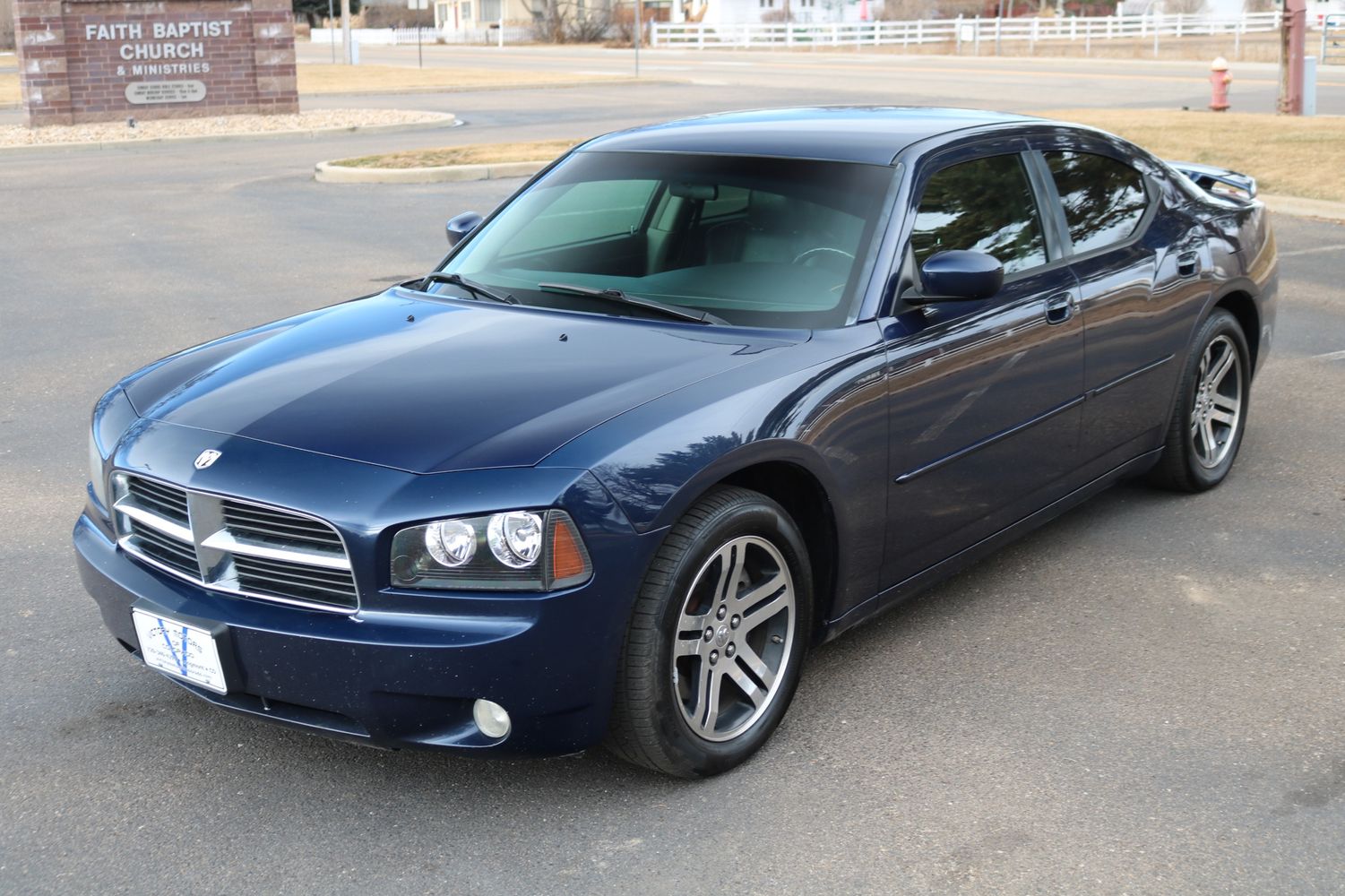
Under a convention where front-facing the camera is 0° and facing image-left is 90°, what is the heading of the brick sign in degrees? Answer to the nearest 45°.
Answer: approximately 0°

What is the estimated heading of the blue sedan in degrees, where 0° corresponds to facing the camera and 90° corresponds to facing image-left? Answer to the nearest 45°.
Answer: approximately 45°

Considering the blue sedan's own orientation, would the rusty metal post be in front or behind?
behind

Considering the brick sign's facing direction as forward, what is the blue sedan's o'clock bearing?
The blue sedan is roughly at 12 o'clock from the brick sign.

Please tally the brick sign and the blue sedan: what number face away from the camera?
0

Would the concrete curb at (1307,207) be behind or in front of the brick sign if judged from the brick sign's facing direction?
in front

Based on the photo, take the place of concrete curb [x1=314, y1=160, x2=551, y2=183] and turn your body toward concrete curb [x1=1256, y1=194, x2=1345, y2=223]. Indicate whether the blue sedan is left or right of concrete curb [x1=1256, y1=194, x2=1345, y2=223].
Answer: right

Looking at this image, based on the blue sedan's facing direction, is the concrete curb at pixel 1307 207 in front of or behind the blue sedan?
behind

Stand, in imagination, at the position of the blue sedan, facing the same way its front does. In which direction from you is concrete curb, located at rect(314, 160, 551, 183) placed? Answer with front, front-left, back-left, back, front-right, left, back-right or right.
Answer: back-right
